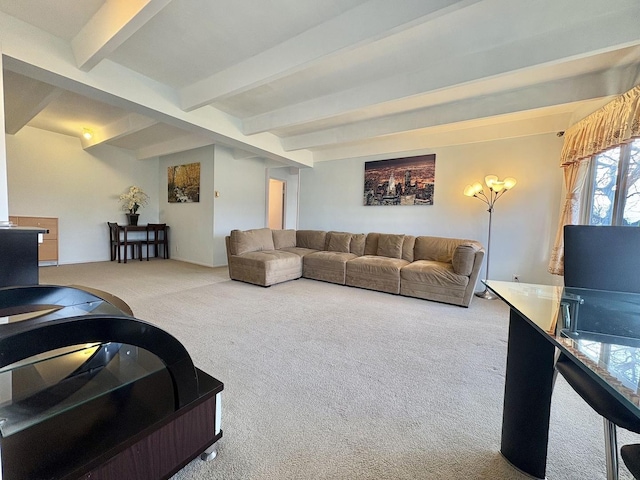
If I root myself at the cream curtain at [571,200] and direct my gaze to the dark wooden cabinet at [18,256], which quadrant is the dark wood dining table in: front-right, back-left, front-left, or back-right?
front-right

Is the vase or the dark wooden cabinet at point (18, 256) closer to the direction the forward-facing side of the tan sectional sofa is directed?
the dark wooden cabinet

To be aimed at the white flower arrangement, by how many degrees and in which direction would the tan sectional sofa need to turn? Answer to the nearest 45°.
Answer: approximately 45° to its right

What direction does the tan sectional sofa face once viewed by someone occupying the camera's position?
facing the viewer and to the left of the viewer

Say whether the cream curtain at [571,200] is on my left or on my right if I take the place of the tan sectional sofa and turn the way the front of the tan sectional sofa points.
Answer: on my left

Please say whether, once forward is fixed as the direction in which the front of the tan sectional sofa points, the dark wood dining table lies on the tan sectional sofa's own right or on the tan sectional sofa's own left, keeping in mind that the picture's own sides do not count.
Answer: on the tan sectional sofa's own right

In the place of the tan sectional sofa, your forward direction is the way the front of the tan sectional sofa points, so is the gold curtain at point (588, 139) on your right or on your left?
on your left
